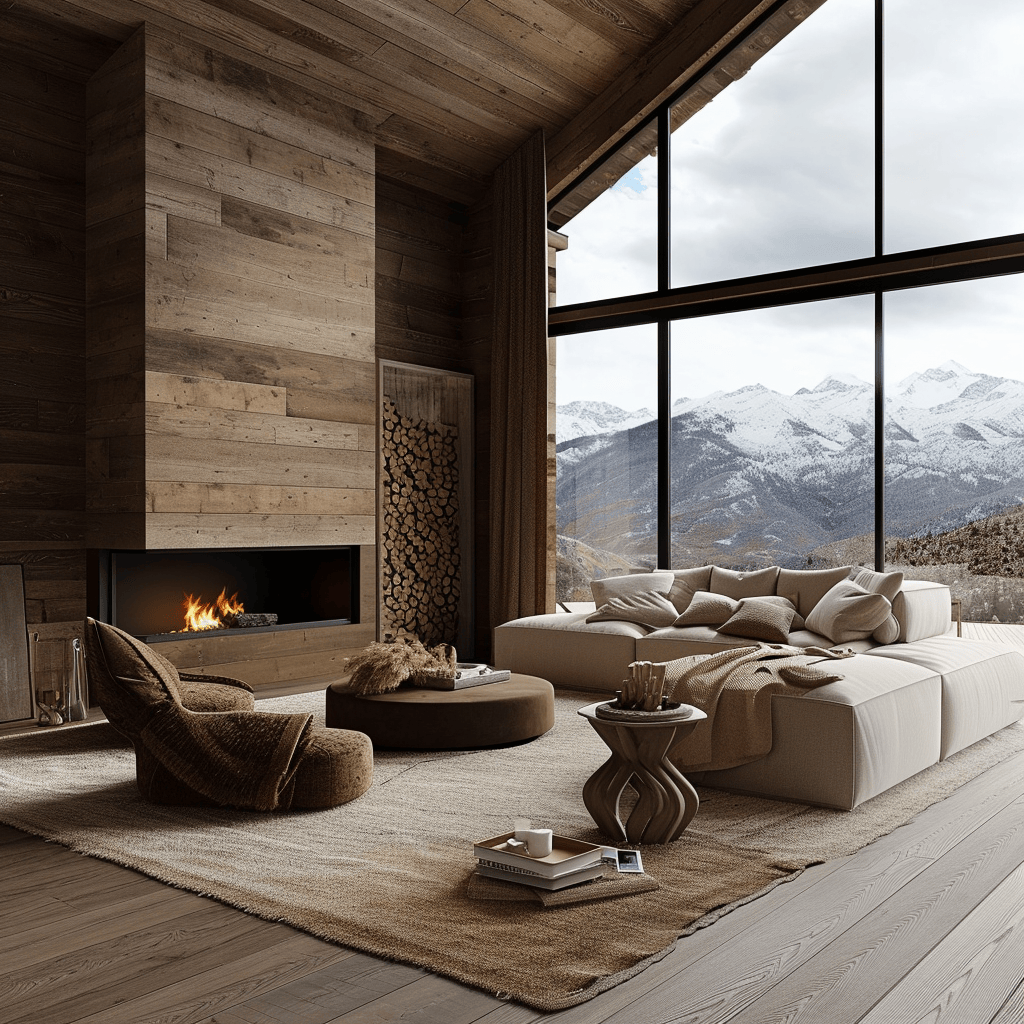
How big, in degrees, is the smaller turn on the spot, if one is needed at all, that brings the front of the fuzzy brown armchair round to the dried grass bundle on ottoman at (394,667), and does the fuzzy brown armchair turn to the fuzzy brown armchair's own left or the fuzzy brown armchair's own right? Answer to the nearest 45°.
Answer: approximately 45° to the fuzzy brown armchair's own left

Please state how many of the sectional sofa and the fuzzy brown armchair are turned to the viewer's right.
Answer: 1

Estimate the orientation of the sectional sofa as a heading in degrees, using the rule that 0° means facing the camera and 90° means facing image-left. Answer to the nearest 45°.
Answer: approximately 45°

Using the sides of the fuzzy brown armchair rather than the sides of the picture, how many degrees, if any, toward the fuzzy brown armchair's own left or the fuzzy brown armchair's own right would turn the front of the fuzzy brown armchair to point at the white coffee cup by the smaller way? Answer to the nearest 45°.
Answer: approximately 45° to the fuzzy brown armchair's own right

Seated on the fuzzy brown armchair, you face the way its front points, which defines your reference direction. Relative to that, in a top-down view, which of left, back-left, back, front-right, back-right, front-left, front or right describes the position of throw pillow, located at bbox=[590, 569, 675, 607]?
front-left

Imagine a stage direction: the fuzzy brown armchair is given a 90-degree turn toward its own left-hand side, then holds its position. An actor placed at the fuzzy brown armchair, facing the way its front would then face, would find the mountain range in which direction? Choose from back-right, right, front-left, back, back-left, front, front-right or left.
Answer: front-right

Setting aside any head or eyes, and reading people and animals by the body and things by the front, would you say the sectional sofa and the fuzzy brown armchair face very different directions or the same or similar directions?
very different directions

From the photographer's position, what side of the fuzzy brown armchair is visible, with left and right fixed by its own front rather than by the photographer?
right
